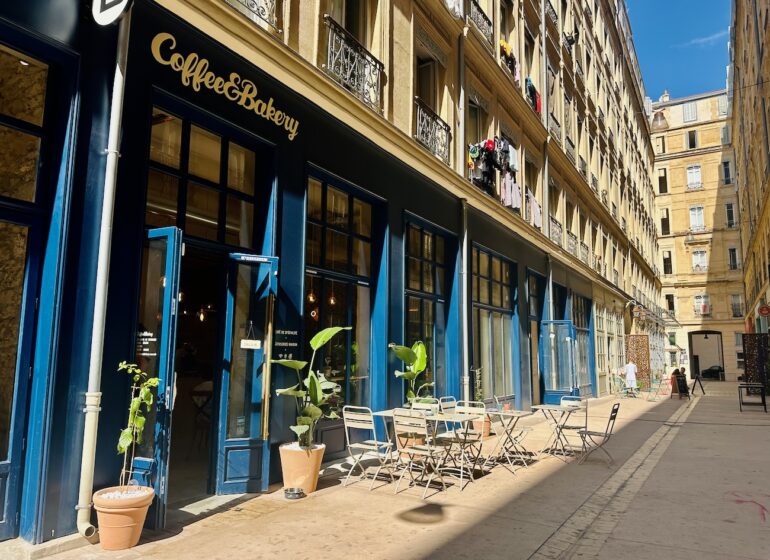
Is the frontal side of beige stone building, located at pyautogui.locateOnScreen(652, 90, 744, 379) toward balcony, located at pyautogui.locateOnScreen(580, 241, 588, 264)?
yes

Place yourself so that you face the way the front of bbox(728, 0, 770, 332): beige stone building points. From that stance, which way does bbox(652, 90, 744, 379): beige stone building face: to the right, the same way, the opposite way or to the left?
to the left

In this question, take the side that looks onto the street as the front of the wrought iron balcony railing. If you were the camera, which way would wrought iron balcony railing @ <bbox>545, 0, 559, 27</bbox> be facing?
facing to the right of the viewer

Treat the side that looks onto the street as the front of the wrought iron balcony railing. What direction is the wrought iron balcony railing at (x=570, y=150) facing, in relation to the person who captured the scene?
facing to the right of the viewer

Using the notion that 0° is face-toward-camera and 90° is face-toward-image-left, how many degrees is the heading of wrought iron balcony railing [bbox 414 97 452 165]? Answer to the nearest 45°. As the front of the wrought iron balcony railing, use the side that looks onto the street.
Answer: approximately 315°

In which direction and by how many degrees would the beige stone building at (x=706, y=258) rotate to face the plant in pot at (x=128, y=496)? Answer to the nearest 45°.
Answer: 0° — it already faces it

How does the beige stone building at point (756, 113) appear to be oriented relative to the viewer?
to the viewer's left

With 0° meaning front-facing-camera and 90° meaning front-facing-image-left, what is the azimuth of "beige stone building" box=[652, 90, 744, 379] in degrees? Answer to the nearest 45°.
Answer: approximately 0°

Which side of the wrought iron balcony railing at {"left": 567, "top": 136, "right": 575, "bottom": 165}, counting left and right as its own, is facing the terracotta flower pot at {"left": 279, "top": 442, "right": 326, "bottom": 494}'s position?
right
